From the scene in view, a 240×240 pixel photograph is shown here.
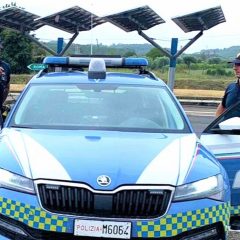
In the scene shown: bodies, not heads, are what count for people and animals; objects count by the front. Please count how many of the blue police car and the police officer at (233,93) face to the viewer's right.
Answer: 0

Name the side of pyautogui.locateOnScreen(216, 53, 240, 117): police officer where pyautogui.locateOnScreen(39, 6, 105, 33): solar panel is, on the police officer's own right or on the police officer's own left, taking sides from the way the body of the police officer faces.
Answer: on the police officer's own right

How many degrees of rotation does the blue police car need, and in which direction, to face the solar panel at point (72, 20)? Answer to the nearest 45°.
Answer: approximately 180°

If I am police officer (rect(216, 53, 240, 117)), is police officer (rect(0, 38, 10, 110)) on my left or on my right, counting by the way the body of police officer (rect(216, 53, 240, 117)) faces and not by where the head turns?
on my right

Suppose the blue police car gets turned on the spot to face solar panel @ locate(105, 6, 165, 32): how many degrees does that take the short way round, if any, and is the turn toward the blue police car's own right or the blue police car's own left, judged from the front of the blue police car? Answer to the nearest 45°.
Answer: approximately 180°

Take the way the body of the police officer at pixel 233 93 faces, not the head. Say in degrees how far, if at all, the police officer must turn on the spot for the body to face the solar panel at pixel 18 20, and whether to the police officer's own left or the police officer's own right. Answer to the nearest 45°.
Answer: approximately 90° to the police officer's own right

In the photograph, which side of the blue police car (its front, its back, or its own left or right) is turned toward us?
front

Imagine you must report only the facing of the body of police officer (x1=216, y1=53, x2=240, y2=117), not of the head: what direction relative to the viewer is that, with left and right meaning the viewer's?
facing the viewer and to the left of the viewer

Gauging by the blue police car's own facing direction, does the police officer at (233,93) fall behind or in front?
behind

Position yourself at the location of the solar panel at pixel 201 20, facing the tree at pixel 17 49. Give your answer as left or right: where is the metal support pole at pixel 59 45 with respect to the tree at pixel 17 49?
left

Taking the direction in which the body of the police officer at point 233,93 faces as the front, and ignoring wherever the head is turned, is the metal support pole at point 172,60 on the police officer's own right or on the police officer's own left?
on the police officer's own right

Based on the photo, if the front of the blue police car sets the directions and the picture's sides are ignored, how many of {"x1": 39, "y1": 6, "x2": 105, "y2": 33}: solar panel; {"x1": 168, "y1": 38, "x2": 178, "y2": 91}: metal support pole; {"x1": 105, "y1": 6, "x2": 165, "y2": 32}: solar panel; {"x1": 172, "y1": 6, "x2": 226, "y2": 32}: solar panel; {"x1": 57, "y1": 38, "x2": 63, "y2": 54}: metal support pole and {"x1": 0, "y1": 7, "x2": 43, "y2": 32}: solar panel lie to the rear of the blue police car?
6

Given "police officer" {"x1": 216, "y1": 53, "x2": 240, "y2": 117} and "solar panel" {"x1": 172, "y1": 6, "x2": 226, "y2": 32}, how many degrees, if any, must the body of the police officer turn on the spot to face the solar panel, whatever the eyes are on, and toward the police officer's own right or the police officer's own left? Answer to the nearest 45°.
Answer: approximately 135° to the police officer's own right

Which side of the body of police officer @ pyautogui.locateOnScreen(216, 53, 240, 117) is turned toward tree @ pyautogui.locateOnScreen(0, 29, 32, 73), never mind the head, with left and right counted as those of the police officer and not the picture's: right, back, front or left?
right
